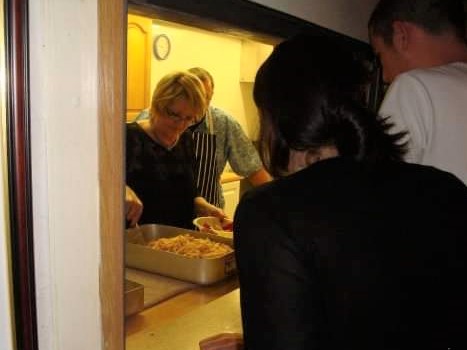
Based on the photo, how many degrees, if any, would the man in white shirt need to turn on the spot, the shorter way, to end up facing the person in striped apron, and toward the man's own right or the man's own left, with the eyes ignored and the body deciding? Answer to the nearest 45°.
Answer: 0° — they already face them

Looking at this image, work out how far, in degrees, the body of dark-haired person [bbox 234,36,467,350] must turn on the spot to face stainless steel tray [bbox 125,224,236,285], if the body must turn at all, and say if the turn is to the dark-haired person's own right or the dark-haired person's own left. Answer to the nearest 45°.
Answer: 0° — they already face it

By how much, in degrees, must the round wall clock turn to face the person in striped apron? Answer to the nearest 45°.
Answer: approximately 45° to its right

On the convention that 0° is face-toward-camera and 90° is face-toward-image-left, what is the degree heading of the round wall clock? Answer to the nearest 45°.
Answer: approximately 315°

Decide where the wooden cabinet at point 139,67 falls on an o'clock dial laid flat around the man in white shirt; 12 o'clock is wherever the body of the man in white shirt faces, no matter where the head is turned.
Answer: The wooden cabinet is roughly at 12 o'clock from the man in white shirt.

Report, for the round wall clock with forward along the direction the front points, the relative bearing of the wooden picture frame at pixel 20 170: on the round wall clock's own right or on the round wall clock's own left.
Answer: on the round wall clock's own right

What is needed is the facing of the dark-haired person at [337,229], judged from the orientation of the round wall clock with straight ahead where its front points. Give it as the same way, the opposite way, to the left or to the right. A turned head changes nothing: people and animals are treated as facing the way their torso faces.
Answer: the opposite way

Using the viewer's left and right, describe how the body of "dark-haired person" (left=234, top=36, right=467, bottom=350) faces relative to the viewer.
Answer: facing away from the viewer and to the left of the viewer
